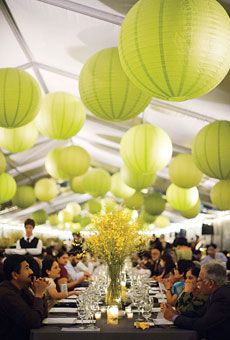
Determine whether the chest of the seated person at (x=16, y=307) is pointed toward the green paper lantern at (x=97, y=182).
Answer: no

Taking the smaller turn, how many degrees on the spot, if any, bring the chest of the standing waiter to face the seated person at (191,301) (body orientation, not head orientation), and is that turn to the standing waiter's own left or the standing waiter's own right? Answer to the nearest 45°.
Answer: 0° — they already face them

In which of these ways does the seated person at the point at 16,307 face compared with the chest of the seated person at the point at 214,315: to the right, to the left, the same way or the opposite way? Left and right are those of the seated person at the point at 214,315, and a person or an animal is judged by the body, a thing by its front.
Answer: the opposite way

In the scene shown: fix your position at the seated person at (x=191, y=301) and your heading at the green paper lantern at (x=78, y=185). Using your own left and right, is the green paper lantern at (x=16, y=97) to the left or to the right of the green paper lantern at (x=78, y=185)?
left

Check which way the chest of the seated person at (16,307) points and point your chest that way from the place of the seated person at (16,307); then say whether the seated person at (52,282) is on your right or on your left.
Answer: on your left

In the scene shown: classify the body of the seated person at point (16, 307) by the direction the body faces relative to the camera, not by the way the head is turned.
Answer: to the viewer's right

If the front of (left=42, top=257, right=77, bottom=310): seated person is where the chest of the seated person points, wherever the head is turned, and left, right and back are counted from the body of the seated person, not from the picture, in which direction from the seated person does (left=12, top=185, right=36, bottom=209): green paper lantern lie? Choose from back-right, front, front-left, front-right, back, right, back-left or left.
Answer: left

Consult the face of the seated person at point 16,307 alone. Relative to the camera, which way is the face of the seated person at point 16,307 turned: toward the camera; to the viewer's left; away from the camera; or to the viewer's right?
to the viewer's right

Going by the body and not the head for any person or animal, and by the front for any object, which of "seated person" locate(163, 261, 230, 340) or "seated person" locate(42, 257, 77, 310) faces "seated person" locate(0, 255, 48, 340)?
"seated person" locate(163, 261, 230, 340)

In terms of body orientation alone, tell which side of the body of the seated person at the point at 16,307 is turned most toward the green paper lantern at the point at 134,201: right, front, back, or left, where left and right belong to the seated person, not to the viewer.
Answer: left

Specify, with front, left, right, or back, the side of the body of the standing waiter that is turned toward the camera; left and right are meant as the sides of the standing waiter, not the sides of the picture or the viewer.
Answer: front

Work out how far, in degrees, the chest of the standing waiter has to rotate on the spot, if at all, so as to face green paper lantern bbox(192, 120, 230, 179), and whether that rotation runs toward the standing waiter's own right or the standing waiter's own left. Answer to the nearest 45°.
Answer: approximately 45° to the standing waiter's own left

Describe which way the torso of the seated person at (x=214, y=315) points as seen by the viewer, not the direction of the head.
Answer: to the viewer's left

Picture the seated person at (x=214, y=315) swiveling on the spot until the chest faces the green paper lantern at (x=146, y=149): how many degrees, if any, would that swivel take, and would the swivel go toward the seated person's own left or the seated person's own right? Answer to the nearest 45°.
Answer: approximately 90° to the seated person's own right

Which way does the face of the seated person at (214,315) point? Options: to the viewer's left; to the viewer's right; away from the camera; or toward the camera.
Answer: to the viewer's left

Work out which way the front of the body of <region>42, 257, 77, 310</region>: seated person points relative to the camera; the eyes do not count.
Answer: to the viewer's right
